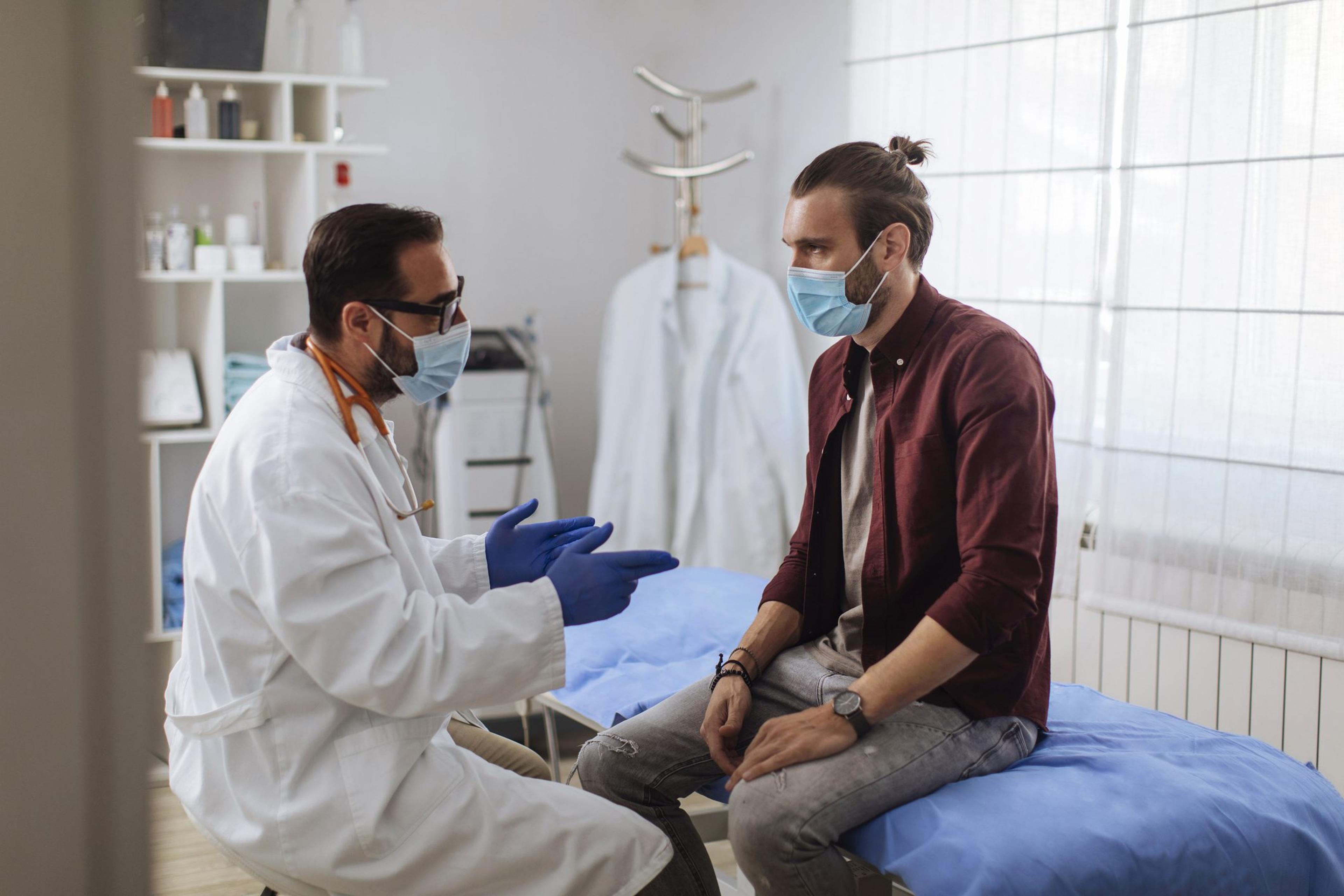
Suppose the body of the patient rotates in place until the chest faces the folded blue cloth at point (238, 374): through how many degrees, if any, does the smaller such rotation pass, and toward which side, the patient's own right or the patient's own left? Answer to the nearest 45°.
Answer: approximately 90° to the patient's own right

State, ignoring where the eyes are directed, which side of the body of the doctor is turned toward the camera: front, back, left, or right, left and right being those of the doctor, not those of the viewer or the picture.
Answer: right

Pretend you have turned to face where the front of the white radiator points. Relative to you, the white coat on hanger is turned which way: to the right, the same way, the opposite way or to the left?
to the left

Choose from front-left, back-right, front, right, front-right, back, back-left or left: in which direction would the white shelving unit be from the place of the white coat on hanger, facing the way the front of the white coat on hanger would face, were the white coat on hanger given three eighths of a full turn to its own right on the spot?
front-left

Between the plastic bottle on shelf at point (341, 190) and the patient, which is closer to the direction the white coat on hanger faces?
the patient

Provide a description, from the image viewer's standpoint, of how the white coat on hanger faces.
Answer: facing the viewer

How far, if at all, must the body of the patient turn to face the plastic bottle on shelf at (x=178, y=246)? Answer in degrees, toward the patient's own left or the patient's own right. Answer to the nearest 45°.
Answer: approximately 90° to the patient's own right

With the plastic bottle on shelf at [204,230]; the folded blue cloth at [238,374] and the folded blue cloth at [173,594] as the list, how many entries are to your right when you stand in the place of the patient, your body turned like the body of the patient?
3

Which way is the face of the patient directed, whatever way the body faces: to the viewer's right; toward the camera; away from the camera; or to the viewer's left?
to the viewer's left

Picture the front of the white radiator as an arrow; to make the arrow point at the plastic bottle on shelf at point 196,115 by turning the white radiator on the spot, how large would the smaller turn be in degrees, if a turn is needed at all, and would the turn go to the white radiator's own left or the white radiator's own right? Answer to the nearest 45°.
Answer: approximately 45° to the white radiator's own right

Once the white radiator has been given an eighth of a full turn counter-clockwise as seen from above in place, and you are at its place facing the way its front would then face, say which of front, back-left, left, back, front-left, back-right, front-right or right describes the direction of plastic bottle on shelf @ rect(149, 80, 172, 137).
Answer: right

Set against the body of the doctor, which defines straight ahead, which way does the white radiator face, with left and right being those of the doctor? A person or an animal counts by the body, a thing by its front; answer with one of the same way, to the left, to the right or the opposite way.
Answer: the opposite way

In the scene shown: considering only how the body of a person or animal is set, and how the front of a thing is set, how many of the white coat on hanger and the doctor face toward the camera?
1

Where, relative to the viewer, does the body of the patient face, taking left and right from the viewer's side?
facing the viewer and to the left of the viewer

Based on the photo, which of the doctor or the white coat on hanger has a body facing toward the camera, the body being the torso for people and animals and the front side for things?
the white coat on hanger

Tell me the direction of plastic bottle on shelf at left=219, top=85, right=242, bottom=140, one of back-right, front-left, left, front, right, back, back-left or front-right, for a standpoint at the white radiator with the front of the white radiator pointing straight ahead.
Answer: front-right
